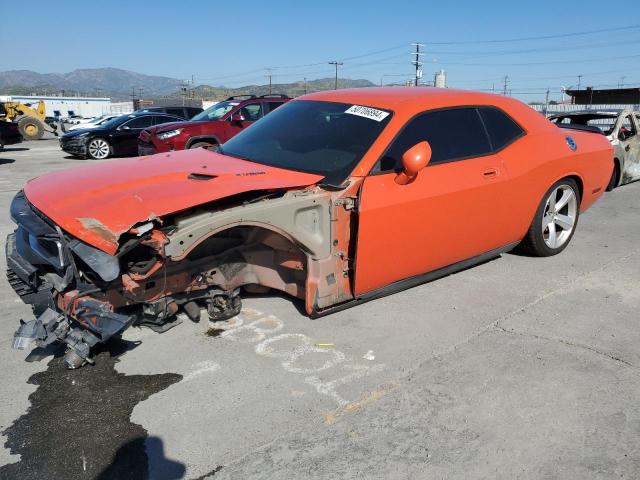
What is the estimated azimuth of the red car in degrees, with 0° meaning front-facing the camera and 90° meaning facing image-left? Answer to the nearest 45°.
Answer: approximately 45°

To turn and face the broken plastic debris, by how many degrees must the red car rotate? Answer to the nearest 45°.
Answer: approximately 45° to its left

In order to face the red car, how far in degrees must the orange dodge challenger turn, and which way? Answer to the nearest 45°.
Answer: approximately 135° to its right

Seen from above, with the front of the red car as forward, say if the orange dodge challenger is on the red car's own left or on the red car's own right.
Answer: on the red car's own left
